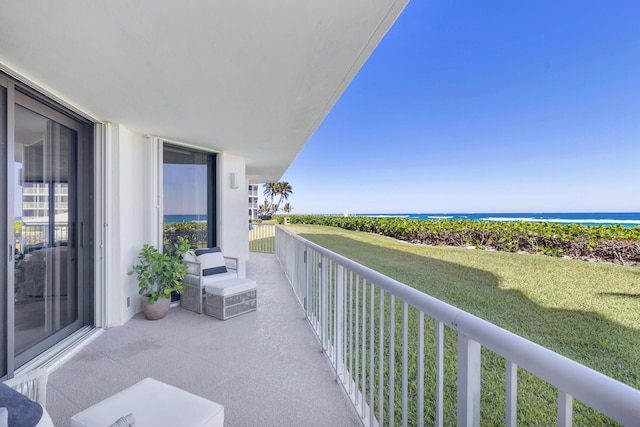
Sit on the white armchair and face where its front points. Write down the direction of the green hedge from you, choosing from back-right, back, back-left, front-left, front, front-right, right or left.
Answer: front-left

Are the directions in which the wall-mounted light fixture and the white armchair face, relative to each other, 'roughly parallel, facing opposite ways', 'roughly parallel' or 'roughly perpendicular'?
roughly parallel

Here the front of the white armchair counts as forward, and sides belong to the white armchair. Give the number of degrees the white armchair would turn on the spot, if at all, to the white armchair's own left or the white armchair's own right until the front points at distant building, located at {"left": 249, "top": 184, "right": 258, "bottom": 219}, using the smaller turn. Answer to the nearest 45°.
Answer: approximately 135° to the white armchair's own left

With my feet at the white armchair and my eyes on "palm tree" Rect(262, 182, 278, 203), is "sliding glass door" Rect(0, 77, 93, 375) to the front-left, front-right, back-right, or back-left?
back-left

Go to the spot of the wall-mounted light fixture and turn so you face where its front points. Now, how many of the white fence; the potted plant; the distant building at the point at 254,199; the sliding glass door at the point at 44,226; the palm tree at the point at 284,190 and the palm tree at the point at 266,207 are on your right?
2

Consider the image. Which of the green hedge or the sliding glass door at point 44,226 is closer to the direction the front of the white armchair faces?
the green hedge

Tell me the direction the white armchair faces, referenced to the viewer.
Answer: facing the viewer and to the right of the viewer

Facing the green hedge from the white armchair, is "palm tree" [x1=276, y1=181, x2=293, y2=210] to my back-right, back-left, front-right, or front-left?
front-left

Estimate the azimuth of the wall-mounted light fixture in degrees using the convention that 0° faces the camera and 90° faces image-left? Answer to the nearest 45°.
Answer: approximately 315°

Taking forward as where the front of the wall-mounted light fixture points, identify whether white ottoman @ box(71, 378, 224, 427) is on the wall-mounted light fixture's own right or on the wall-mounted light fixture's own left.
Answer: on the wall-mounted light fixture's own right

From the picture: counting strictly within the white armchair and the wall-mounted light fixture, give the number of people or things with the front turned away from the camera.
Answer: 0
